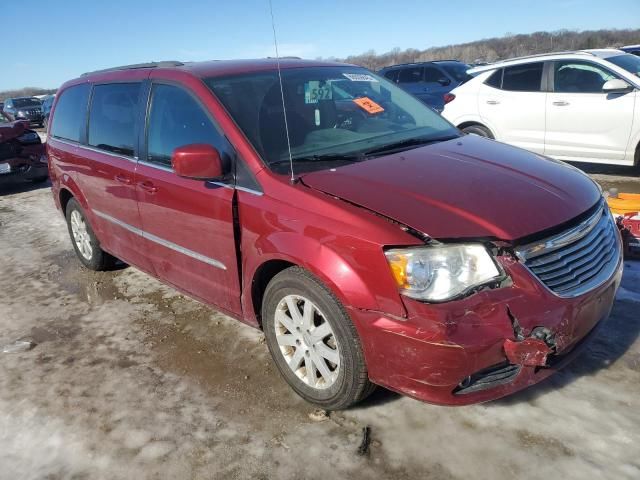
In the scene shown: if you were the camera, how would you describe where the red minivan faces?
facing the viewer and to the right of the viewer

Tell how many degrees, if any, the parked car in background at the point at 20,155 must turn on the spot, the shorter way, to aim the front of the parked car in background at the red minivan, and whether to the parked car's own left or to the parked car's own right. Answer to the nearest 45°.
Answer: approximately 45° to the parked car's own right

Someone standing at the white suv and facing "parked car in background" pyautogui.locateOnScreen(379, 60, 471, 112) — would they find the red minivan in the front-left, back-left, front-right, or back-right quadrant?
back-left

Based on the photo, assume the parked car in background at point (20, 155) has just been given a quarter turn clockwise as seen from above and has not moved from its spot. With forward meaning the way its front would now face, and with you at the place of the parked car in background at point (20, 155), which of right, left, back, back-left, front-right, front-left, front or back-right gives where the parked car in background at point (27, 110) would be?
back-right

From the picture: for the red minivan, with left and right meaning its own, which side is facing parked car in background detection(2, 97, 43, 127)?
back

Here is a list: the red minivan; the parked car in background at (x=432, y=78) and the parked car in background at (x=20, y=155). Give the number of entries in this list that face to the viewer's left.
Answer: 0

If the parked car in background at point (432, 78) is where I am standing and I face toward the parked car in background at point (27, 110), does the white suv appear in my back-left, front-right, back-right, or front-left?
back-left

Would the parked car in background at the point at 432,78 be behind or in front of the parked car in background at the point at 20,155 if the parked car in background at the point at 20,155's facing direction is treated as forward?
behind

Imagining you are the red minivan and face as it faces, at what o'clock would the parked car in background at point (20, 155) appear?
The parked car in background is roughly at 6 o'clock from the red minivan.

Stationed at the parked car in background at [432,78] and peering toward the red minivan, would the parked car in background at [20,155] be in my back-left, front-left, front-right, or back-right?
front-right

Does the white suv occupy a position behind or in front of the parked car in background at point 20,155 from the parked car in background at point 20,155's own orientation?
in front

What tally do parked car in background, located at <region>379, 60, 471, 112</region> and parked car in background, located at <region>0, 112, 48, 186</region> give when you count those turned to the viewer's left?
0
